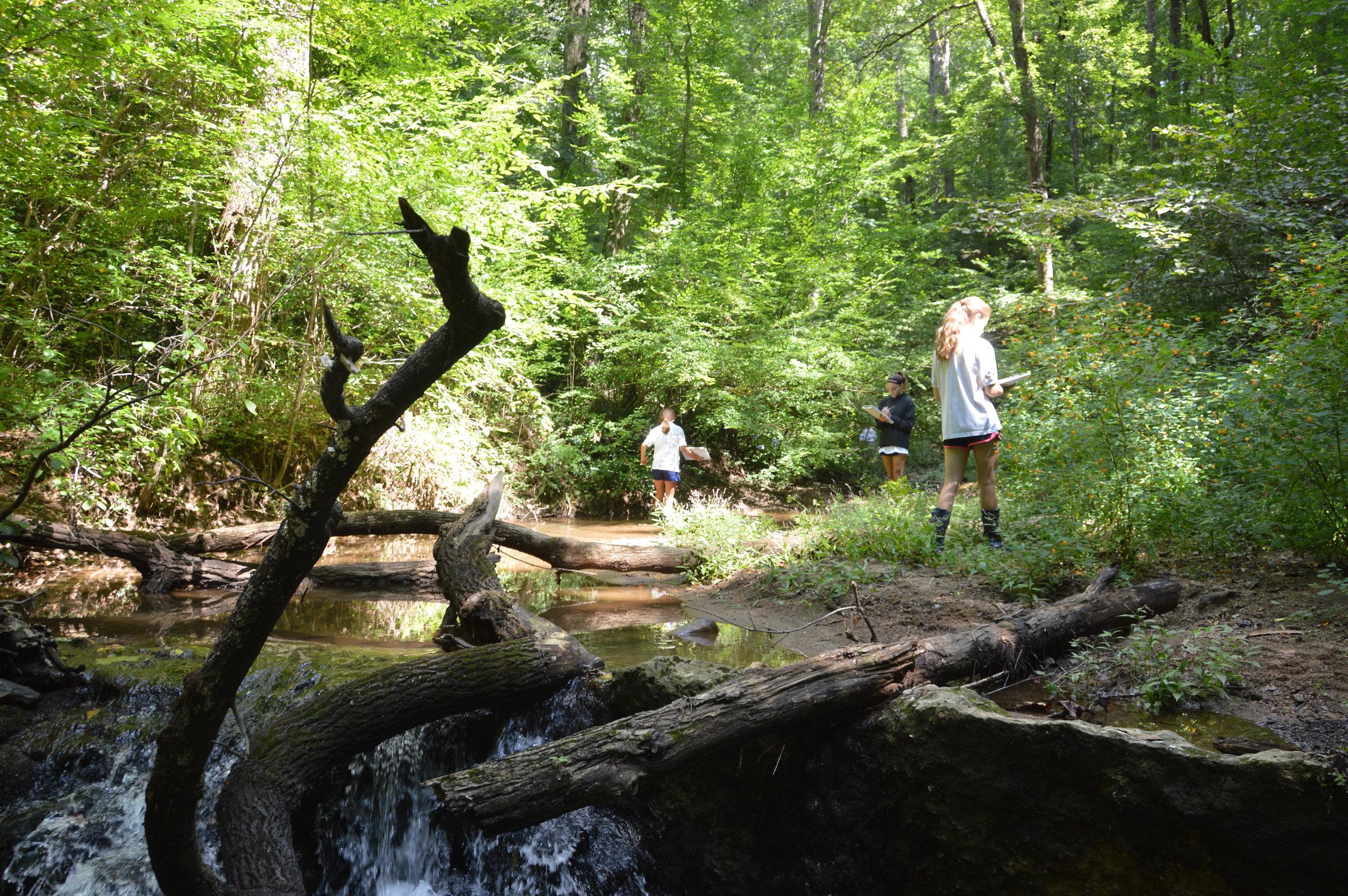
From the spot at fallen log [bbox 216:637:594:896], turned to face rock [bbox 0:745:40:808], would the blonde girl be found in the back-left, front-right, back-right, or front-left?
back-right

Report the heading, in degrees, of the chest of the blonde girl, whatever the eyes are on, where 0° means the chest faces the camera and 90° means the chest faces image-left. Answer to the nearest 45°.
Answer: approximately 225°

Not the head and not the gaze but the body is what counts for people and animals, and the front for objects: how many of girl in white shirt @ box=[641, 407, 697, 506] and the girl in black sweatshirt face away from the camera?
1

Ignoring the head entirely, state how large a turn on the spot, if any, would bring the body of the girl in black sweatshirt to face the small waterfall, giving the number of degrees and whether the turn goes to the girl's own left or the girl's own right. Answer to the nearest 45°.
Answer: approximately 45° to the girl's own left

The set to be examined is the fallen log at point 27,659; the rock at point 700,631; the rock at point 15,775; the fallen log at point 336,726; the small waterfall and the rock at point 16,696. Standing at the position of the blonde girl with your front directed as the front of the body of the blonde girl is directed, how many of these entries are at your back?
6

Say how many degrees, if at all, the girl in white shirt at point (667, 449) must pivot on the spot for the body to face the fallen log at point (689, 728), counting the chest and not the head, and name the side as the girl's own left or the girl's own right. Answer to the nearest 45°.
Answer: approximately 180°

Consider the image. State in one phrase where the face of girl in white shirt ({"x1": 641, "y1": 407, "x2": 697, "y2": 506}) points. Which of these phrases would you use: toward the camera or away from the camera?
away from the camera

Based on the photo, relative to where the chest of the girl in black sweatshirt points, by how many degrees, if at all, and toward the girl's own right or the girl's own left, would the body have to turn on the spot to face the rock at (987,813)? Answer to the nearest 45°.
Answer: approximately 45° to the girl's own left

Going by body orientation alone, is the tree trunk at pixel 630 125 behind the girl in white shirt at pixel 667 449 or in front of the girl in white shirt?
in front

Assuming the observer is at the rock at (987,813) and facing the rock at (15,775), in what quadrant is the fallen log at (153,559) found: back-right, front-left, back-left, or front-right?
front-right

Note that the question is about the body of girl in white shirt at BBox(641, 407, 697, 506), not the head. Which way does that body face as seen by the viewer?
away from the camera

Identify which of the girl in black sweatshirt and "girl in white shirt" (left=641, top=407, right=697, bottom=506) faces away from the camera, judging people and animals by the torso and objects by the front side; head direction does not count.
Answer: the girl in white shirt

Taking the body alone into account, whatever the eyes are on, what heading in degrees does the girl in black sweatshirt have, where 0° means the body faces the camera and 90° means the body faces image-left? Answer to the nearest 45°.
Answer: approximately 45°

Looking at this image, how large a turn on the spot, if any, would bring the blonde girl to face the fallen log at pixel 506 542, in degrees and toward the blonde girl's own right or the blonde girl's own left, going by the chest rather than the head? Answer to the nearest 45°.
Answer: approximately 135° to the blonde girl's own left

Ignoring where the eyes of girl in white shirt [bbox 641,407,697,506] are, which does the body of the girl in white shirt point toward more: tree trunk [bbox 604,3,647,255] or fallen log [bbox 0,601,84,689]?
the tree trunk

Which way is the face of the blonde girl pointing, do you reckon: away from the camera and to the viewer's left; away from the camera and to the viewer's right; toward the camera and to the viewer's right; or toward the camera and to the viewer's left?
away from the camera and to the viewer's right

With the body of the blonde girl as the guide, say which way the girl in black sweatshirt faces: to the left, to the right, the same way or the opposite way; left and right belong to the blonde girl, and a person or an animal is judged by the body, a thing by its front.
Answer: the opposite way
